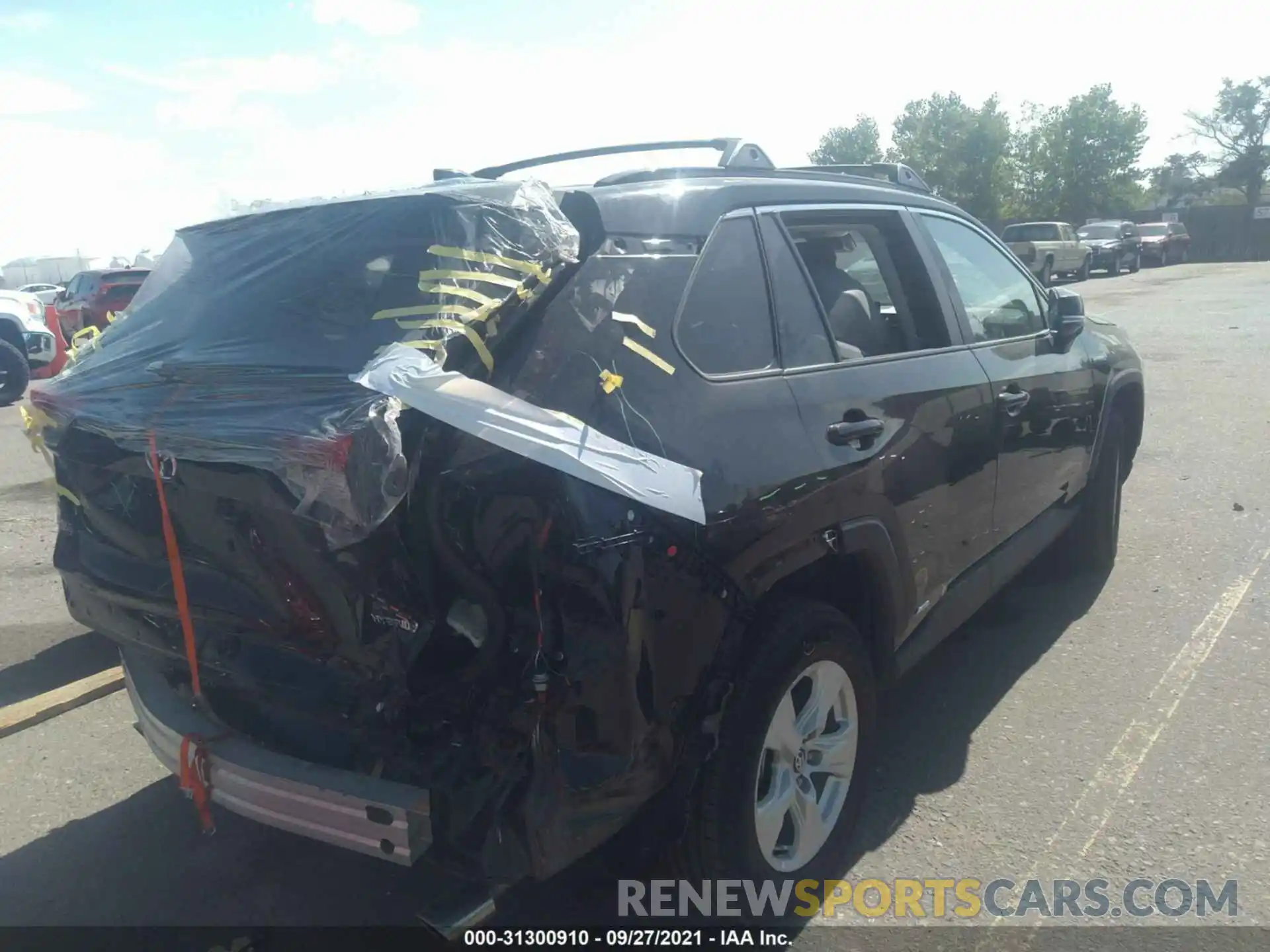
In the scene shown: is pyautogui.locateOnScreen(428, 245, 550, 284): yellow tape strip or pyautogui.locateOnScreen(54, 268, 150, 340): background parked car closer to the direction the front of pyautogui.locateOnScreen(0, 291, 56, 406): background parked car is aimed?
the yellow tape strip

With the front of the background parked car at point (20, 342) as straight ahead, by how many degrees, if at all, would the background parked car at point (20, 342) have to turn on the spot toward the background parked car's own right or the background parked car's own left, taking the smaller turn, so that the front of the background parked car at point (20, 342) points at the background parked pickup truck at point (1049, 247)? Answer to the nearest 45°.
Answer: approximately 45° to the background parked car's own left

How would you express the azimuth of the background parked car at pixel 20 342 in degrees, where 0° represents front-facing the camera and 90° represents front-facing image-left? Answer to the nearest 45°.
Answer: approximately 315°

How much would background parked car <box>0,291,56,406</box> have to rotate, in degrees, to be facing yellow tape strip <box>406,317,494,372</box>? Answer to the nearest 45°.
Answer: approximately 45° to its right

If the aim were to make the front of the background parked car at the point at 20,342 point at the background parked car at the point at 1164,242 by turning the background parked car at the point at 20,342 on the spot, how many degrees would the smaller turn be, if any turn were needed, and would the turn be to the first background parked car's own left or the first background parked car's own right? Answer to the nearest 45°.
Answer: approximately 45° to the first background parked car's own left

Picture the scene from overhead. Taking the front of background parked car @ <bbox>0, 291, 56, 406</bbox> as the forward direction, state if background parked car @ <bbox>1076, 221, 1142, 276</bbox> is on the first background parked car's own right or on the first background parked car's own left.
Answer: on the first background parked car's own left

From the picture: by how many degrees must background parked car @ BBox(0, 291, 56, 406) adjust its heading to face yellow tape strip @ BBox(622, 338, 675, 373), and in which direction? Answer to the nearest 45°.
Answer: approximately 45° to its right

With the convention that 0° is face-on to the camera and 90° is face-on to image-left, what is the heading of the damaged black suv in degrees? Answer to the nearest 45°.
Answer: approximately 225°

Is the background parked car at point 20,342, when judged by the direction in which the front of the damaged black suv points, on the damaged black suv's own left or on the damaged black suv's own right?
on the damaged black suv's own left
